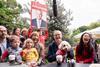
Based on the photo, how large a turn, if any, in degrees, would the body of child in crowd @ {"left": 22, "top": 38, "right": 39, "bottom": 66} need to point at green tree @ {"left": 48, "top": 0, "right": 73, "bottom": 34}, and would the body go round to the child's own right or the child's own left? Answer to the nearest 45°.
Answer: approximately 180°

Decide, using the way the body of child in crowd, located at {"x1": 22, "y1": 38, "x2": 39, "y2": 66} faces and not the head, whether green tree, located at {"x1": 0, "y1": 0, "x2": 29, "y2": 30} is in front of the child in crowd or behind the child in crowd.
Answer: behind

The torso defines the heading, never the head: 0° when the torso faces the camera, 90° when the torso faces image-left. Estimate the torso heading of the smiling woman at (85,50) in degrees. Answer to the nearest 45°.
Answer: approximately 0°

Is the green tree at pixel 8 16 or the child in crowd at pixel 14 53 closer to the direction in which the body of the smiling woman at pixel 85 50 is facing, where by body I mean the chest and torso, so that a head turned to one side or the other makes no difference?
the child in crowd

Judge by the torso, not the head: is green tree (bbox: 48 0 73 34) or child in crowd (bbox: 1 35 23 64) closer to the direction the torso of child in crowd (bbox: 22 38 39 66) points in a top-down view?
the child in crowd

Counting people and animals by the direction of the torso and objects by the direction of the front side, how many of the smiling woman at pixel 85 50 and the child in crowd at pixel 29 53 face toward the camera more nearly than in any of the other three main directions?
2

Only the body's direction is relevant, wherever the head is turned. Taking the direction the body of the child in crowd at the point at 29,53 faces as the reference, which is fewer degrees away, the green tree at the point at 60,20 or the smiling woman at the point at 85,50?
the smiling woman

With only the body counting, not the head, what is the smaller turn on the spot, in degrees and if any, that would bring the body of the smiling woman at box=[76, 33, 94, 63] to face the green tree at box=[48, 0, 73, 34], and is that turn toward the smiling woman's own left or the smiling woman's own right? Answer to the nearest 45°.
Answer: approximately 180°
